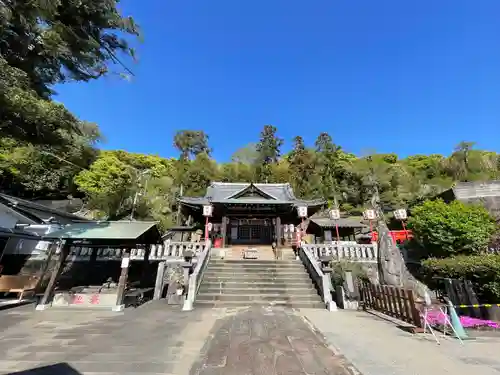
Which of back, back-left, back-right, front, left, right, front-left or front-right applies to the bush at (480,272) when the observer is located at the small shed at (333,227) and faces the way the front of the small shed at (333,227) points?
front-left

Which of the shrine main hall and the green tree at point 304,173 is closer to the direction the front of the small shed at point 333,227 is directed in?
the shrine main hall

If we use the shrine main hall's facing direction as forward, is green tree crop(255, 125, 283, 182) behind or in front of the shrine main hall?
behind

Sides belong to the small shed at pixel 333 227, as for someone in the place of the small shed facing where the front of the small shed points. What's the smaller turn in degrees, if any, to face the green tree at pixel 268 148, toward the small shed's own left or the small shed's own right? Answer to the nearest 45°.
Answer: approximately 135° to the small shed's own right

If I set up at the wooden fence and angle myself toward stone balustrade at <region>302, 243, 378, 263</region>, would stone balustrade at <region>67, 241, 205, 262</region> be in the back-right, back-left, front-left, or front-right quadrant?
front-left

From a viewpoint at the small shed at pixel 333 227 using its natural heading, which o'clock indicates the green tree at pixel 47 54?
The green tree is roughly at 1 o'clock from the small shed.

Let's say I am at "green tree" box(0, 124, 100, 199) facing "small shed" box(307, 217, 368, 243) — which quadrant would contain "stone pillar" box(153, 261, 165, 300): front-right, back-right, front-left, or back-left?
front-right

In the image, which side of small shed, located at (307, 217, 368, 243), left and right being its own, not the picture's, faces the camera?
front

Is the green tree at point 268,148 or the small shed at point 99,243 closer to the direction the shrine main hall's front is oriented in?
the small shed

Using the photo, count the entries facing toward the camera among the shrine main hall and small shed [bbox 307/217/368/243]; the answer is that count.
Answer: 2

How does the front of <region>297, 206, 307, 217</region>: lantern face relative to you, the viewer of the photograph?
facing the viewer

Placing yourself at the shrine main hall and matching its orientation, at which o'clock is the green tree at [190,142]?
The green tree is roughly at 5 o'clock from the shrine main hall.

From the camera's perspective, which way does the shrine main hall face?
toward the camera

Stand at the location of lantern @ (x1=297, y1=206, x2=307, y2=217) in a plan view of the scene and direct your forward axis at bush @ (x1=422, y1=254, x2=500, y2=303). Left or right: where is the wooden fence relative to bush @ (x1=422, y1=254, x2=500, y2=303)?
right

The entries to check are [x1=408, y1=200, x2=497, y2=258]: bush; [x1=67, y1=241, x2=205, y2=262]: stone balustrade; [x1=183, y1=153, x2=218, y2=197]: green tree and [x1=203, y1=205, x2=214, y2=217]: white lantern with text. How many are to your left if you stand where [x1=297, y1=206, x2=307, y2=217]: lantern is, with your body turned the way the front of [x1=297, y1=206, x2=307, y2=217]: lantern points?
1

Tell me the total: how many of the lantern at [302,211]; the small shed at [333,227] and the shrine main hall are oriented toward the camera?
3

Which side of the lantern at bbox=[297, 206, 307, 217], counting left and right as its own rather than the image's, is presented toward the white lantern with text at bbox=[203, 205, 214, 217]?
right

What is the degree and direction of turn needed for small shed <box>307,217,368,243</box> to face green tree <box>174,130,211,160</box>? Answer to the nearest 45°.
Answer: approximately 90° to its right
